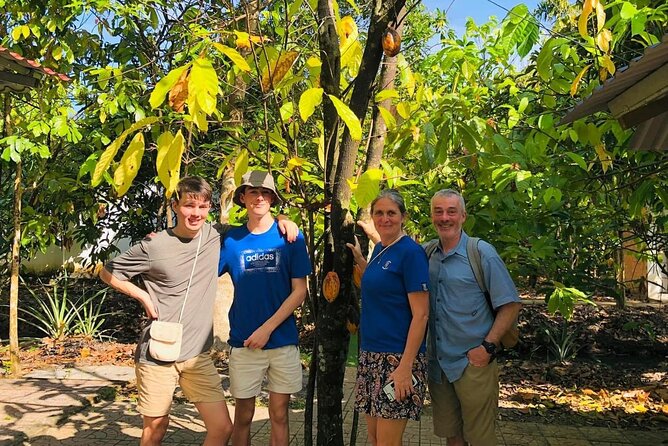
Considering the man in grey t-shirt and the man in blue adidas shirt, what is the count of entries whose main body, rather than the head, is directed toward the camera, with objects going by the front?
2

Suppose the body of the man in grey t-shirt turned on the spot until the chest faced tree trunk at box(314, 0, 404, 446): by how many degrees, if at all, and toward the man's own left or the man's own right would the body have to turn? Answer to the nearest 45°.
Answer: approximately 45° to the man's own left

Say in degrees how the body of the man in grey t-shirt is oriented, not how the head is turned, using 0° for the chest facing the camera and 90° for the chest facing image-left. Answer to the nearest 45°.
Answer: approximately 0°

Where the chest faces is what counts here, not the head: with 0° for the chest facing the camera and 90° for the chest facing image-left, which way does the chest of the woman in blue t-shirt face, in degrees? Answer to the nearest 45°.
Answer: approximately 45°

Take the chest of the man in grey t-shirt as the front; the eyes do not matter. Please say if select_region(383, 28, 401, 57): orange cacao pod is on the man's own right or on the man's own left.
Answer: on the man's own left

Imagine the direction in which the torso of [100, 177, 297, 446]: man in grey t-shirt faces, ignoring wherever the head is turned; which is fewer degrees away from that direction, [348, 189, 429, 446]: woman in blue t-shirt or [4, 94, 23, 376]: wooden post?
the woman in blue t-shirt
